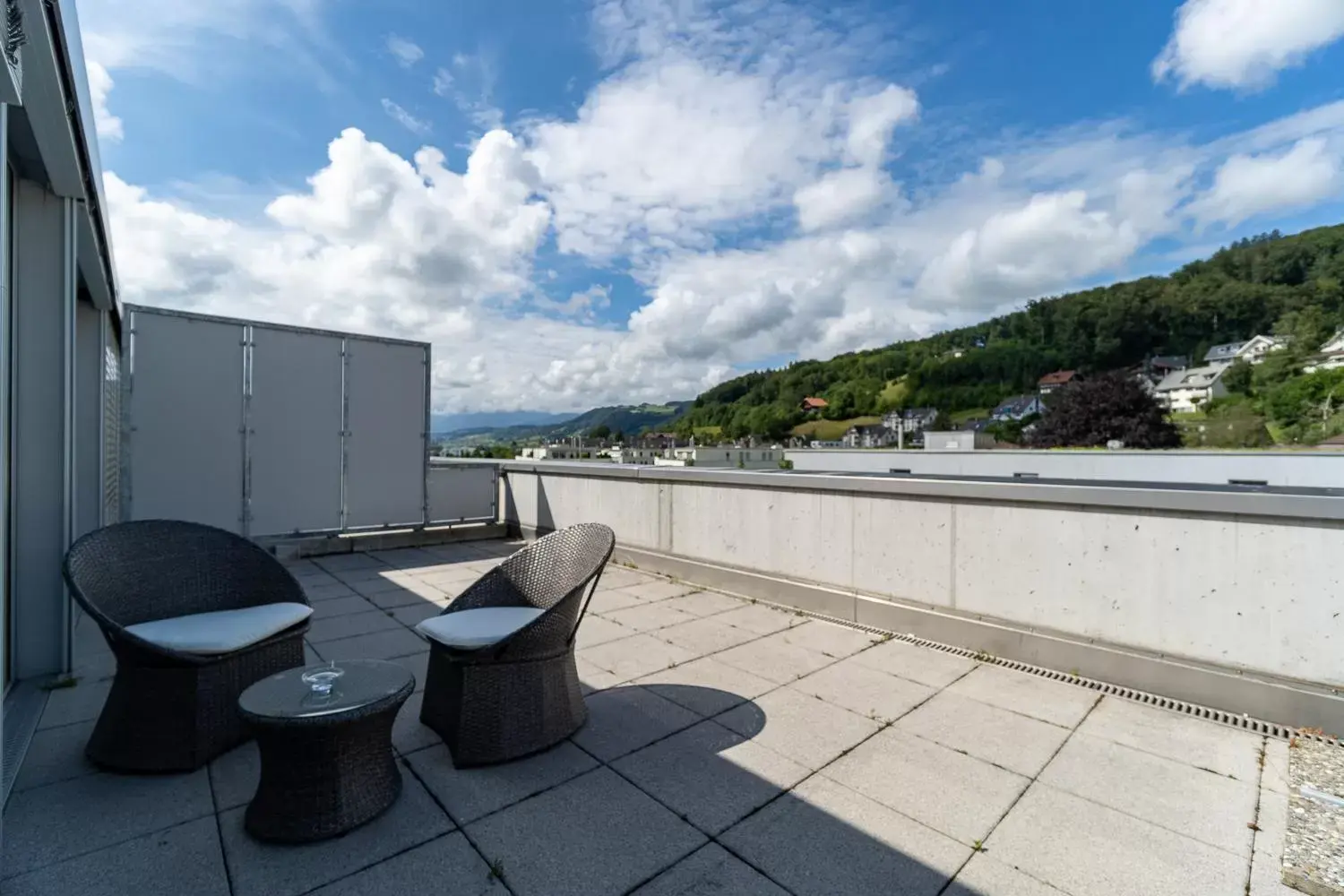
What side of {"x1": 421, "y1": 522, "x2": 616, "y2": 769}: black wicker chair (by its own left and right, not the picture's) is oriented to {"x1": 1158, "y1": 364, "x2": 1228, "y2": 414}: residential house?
back

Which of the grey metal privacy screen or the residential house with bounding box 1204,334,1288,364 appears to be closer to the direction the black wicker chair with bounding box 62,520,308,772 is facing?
the residential house

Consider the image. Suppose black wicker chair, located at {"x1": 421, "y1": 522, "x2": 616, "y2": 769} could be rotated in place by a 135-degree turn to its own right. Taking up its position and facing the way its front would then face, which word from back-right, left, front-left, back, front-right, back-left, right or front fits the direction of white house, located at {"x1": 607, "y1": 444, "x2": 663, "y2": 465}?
front

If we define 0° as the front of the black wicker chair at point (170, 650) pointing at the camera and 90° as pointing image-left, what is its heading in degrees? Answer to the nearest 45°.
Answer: approximately 315°

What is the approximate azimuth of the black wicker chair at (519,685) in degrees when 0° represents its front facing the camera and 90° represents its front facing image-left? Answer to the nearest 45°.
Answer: approximately 45°

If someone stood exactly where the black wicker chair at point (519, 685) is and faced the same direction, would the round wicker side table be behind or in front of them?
in front

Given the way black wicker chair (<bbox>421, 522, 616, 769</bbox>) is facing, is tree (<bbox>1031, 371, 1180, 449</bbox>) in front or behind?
behind

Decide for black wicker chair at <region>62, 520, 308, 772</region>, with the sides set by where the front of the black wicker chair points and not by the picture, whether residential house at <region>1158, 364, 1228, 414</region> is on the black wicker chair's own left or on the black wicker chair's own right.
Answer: on the black wicker chair's own left
